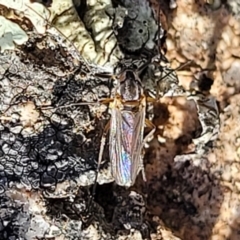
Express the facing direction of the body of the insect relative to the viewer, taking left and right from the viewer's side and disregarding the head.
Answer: facing away from the viewer
